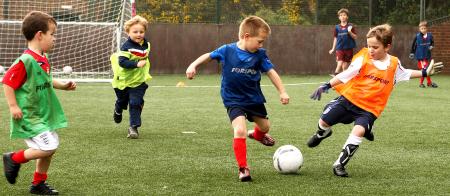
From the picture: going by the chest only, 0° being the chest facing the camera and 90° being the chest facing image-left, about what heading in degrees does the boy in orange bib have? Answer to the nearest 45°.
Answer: approximately 0°

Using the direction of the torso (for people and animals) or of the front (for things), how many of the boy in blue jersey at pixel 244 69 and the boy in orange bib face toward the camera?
2

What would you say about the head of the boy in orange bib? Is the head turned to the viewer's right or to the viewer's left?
to the viewer's left

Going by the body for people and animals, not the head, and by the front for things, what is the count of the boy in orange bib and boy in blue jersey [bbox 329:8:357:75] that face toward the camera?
2

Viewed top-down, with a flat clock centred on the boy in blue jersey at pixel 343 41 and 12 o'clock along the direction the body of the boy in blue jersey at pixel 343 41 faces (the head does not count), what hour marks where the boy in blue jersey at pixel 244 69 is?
the boy in blue jersey at pixel 244 69 is roughly at 12 o'clock from the boy in blue jersey at pixel 343 41.

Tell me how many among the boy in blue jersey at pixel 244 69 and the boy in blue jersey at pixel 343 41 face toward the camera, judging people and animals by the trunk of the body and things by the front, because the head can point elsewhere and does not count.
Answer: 2

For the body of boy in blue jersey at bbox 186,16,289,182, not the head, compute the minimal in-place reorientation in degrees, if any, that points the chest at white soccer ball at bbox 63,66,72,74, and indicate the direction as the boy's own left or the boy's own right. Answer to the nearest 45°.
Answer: approximately 180°

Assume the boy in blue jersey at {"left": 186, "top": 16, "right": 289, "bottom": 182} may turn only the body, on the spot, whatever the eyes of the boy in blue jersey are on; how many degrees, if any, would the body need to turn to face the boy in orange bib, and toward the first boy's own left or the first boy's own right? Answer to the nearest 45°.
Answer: approximately 90° to the first boy's own left

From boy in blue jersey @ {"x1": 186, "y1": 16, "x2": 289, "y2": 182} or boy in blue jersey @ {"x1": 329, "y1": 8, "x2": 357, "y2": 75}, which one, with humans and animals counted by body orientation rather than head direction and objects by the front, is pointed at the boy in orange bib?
boy in blue jersey @ {"x1": 329, "y1": 8, "x2": 357, "y2": 75}
